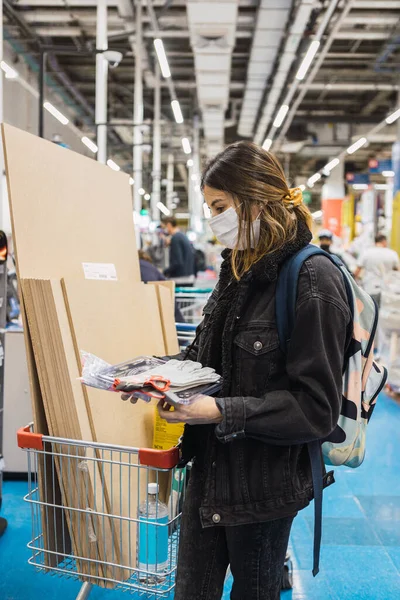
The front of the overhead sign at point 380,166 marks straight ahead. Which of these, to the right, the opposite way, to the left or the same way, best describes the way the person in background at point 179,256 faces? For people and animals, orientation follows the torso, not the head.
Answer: to the right

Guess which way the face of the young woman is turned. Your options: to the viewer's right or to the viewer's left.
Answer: to the viewer's left

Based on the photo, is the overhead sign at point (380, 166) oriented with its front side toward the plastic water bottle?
yes

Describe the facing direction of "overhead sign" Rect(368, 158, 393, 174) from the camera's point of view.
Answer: facing the viewer

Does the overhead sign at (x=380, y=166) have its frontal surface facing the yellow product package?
yes

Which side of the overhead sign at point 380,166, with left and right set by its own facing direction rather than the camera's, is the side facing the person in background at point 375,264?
front

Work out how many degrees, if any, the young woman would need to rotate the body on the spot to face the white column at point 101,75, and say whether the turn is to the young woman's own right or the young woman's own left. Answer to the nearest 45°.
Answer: approximately 135° to the young woman's own right

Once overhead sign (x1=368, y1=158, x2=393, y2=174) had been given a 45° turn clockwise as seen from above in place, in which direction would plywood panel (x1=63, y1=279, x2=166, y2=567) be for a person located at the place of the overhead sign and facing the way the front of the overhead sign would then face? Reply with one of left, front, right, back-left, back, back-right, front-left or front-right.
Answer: front-left

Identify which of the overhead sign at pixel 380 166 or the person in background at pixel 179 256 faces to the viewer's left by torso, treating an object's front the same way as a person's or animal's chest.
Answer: the person in background

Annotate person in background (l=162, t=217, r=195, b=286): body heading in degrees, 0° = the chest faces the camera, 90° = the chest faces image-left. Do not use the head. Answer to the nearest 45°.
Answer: approximately 90°

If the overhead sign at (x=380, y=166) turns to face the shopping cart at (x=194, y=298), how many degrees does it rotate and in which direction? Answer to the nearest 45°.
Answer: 0° — it already faces it

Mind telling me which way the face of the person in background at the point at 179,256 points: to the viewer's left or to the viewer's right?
to the viewer's left

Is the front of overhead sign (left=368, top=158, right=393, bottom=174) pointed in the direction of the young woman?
yes
